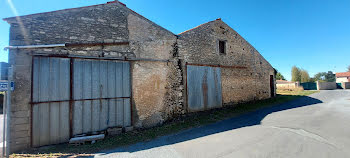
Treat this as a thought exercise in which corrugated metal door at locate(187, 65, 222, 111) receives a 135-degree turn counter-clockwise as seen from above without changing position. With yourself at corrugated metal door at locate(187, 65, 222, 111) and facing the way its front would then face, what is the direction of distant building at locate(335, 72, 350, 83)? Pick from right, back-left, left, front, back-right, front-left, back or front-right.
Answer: front-right

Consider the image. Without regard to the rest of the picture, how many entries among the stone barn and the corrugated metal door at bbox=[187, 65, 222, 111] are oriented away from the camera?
0

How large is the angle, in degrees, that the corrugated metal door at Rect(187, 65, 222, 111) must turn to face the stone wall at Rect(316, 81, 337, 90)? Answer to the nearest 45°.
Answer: approximately 90° to its left

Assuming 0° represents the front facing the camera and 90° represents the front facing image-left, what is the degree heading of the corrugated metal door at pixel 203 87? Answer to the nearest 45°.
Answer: approximately 315°

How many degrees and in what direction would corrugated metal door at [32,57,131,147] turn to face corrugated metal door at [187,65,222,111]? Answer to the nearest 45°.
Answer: approximately 45° to its left

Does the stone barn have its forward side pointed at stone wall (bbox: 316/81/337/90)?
no

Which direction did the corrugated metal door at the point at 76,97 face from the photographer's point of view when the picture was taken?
facing the viewer and to the right of the viewer

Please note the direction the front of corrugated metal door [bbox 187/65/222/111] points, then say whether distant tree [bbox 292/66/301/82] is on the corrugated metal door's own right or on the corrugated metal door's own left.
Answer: on the corrugated metal door's own left

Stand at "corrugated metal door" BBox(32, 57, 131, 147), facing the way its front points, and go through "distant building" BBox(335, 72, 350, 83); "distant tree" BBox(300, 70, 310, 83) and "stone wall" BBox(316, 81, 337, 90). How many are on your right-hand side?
0
